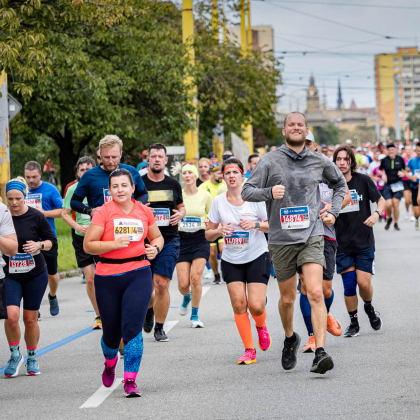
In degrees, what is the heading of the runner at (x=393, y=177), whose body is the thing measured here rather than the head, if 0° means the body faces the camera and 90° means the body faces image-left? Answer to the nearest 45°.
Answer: approximately 0°

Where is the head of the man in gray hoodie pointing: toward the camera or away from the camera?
toward the camera

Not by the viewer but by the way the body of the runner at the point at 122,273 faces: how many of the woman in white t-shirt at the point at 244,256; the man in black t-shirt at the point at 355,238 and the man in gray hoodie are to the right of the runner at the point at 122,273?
0

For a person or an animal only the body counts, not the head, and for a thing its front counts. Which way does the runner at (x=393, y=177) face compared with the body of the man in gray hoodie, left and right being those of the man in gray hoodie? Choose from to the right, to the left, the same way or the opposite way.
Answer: the same way

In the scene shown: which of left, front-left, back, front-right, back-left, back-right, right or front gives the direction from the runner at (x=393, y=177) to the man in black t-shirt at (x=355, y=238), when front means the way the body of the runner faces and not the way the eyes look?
front

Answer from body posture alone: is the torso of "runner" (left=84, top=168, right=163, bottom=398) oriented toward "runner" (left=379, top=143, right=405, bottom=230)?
no

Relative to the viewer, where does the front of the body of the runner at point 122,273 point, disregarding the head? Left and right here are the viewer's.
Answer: facing the viewer

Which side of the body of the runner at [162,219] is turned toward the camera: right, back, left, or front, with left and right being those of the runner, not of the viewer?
front

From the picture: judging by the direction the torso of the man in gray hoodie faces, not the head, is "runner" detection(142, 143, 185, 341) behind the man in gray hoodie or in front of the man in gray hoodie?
behind

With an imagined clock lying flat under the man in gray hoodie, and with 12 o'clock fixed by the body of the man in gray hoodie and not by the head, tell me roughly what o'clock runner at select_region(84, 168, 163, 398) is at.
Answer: The runner is roughly at 2 o'clock from the man in gray hoodie.

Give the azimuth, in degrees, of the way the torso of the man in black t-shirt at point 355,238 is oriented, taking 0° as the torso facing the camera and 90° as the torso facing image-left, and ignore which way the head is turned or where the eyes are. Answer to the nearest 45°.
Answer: approximately 45°

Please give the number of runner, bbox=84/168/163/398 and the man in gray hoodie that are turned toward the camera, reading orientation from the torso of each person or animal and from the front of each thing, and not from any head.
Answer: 2

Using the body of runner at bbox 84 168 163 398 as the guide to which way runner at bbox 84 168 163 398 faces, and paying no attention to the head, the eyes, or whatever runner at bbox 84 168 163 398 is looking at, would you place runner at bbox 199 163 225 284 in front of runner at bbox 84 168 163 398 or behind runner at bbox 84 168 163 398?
behind

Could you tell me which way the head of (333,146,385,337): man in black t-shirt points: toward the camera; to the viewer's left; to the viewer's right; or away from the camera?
toward the camera

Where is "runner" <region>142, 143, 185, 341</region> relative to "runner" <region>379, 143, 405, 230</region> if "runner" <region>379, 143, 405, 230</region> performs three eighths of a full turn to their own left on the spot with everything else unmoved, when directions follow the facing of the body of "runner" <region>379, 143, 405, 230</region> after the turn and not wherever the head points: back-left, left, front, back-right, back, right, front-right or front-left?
back-right

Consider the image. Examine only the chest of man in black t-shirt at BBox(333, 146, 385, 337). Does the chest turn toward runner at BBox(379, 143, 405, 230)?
no

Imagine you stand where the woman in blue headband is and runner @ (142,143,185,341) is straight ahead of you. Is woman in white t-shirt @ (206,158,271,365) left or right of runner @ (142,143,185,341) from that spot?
right
